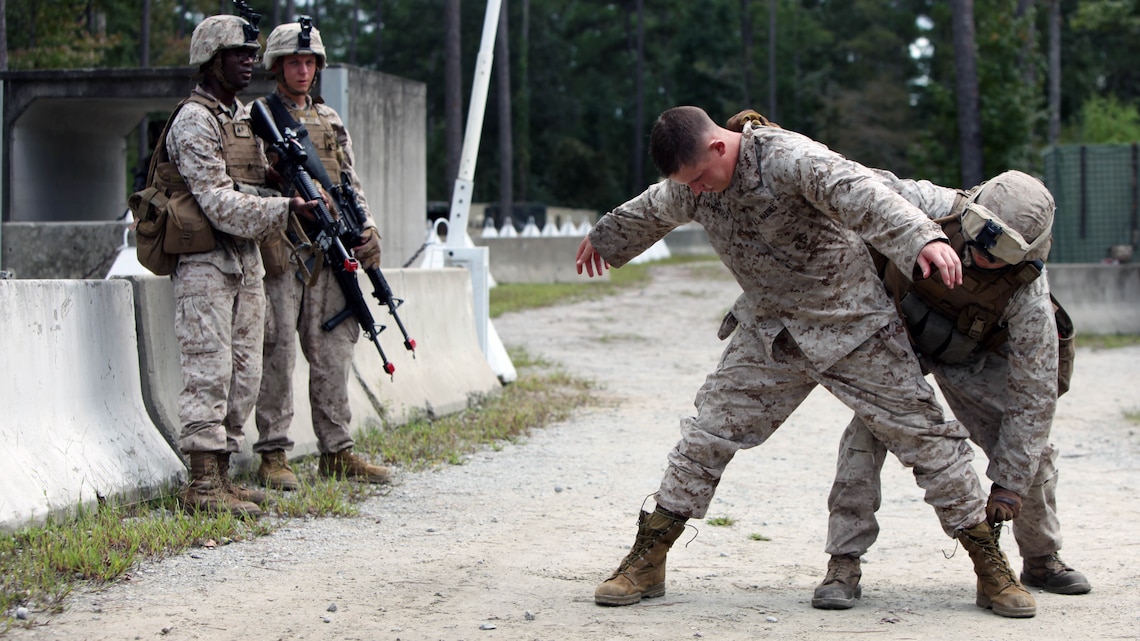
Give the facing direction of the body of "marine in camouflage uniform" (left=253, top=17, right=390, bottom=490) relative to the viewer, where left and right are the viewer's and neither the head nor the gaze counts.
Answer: facing the viewer and to the right of the viewer

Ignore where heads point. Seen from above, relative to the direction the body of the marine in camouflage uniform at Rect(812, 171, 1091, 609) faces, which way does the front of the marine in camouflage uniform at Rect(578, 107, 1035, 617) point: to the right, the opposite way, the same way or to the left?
the same way

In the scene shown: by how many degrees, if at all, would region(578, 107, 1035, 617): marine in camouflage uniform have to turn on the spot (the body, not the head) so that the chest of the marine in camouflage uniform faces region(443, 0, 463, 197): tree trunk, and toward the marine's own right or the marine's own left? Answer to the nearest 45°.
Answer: approximately 135° to the marine's own right

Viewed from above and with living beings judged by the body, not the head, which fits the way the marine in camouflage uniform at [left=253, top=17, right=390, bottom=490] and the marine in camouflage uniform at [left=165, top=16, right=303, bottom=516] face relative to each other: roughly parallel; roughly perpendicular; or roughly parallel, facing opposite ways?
roughly parallel

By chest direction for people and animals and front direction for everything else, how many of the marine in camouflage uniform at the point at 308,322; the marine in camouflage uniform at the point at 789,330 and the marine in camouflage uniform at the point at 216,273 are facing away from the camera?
0

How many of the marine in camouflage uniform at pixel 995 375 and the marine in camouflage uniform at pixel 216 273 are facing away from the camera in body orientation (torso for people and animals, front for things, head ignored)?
0

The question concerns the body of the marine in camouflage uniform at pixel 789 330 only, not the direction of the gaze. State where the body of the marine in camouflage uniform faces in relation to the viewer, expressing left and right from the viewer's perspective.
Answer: facing the viewer and to the left of the viewer

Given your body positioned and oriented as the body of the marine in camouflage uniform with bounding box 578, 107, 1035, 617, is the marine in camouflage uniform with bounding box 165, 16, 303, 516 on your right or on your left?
on your right

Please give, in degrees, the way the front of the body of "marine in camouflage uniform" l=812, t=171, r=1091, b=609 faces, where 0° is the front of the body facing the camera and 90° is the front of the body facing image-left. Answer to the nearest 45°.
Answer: approximately 45°

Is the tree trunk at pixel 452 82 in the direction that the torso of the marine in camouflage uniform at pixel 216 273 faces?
no

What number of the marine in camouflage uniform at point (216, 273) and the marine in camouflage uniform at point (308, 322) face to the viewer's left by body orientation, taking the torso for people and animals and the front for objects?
0

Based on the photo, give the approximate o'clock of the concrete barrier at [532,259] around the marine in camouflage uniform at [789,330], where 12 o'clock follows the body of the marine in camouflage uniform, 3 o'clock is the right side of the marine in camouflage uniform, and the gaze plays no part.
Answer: The concrete barrier is roughly at 4 o'clock from the marine in camouflage uniform.

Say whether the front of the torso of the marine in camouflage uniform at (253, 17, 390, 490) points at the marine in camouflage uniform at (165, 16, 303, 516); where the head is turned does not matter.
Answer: no

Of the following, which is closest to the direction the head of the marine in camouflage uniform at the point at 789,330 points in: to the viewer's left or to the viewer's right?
to the viewer's left

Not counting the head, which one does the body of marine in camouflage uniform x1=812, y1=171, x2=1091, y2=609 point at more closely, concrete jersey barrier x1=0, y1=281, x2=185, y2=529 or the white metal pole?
the concrete jersey barrier

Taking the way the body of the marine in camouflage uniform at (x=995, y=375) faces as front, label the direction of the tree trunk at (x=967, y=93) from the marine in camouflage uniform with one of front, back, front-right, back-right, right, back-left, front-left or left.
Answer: back-right
